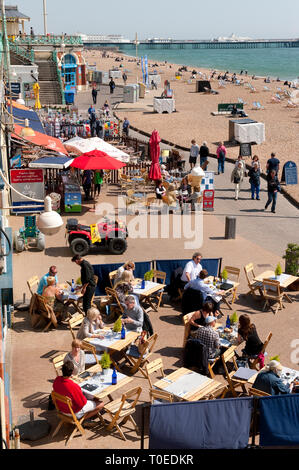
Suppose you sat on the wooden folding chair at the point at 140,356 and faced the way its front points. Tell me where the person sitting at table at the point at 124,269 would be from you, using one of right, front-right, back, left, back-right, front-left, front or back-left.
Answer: front-right

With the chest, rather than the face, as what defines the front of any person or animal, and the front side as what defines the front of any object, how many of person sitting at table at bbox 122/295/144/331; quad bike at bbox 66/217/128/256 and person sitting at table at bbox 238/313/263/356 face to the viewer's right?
1

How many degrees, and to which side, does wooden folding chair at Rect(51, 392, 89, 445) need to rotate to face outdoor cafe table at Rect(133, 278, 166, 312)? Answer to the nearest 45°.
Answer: approximately 45° to its left

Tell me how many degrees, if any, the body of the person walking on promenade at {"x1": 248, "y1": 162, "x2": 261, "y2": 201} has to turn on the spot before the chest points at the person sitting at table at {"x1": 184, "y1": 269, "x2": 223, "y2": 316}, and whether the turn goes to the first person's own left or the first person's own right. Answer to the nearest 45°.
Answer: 0° — they already face them

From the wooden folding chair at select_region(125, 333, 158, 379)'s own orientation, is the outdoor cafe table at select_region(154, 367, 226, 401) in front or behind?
behind

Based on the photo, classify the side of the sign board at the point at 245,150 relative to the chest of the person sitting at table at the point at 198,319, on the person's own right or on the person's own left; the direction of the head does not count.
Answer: on the person's own left

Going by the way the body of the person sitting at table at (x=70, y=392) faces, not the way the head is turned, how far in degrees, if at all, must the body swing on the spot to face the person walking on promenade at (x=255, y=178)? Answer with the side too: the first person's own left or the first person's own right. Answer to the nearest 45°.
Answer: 0° — they already face them

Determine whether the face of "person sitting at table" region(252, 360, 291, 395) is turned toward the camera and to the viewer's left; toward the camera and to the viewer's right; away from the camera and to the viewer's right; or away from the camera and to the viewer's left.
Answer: away from the camera and to the viewer's right

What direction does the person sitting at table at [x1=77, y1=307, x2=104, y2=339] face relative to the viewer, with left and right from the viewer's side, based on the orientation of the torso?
facing the viewer and to the right of the viewer

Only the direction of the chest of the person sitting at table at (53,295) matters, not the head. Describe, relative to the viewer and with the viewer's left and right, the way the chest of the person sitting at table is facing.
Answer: facing away from the viewer and to the right of the viewer

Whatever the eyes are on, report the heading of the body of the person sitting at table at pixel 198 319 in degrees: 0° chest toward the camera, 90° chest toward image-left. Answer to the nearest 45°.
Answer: approximately 315°

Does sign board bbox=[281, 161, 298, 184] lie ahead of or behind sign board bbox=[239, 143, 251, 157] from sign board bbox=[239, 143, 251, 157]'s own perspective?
ahead

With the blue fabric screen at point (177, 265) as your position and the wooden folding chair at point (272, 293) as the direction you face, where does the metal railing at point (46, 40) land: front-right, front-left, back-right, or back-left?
back-left

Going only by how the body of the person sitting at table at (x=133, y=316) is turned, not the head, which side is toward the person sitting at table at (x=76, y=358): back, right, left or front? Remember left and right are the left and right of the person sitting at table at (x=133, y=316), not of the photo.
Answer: front
